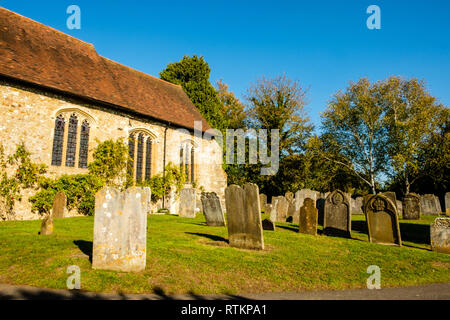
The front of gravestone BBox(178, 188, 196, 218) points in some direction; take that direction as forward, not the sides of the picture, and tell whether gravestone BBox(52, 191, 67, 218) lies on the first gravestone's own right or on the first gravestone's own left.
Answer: on the first gravestone's own right

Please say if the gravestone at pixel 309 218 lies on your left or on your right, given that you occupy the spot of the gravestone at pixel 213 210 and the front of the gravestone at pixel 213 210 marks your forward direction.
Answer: on your left

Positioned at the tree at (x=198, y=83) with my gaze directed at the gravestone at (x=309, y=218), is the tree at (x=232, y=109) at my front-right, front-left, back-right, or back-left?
back-left

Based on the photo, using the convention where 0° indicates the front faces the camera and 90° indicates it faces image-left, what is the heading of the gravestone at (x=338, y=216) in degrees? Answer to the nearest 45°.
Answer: approximately 0°

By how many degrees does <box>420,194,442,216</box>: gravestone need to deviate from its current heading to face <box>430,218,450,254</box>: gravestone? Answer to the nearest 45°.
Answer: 0° — it already faces it

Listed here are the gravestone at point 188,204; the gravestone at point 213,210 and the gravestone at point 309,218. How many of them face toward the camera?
3

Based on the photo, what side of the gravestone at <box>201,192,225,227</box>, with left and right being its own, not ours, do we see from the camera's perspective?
front

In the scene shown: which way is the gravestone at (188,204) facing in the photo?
toward the camera

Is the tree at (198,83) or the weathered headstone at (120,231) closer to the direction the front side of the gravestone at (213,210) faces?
the weathered headstone

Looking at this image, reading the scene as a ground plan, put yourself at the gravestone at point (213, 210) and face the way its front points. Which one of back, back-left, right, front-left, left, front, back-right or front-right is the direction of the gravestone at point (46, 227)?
front-right

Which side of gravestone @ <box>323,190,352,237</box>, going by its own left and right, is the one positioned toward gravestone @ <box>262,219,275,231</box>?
right

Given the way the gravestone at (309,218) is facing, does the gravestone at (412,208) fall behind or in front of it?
behind

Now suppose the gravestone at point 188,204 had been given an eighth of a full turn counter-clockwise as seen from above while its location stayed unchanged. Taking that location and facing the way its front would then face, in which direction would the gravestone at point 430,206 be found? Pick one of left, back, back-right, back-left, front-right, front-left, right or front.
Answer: front-left

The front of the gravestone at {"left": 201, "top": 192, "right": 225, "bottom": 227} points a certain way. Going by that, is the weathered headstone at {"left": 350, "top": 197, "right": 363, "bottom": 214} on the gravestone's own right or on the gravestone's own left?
on the gravestone's own left
